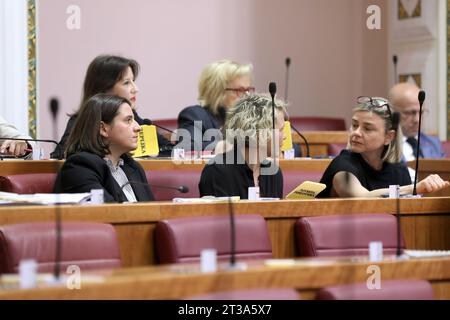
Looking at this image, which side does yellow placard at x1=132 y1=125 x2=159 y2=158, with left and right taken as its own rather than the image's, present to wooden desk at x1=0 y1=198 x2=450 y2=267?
front

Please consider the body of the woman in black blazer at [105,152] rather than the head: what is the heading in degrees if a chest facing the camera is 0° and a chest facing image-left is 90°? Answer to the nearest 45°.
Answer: approximately 315°

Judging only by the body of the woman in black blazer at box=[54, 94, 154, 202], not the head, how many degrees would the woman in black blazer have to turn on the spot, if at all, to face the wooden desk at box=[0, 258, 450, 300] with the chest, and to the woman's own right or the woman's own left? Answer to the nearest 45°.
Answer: approximately 45° to the woman's own right

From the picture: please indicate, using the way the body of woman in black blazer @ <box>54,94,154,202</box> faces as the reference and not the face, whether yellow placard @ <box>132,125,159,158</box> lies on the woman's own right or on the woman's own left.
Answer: on the woman's own left

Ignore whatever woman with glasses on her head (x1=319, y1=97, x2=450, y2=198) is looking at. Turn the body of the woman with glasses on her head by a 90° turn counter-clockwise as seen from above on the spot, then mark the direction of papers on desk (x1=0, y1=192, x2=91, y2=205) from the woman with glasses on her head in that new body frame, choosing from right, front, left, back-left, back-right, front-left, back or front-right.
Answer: back

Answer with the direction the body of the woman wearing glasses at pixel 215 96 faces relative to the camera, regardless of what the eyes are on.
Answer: to the viewer's right

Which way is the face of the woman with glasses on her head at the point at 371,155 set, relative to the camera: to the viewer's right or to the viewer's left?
to the viewer's left
